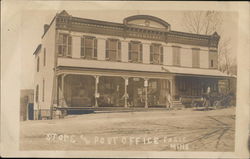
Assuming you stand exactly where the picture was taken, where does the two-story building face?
facing the viewer and to the right of the viewer
